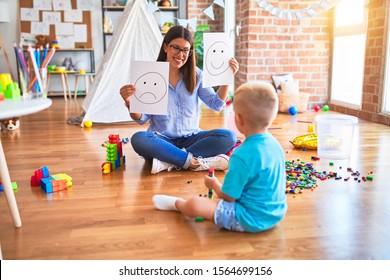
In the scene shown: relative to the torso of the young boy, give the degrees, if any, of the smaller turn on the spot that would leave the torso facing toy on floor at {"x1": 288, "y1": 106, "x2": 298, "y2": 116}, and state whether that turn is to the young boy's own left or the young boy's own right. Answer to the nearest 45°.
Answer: approximately 45° to the young boy's own right

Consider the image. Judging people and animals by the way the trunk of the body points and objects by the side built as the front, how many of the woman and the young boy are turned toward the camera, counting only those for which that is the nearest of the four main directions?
1

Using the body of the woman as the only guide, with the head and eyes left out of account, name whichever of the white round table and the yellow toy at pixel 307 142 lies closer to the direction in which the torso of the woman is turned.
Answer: the white round table

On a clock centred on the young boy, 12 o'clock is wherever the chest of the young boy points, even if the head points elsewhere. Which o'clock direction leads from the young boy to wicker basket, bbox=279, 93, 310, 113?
The wicker basket is roughly at 2 o'clock from the young boy.

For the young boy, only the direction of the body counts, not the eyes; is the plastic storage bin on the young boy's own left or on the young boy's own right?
on the young boy's own right

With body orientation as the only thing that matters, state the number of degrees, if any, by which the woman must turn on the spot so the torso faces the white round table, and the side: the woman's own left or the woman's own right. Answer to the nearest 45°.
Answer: approximately 45° to the woman's own right

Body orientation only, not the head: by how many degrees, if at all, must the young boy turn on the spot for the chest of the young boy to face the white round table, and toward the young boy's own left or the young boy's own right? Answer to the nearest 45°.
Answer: approximately 45° to the young boy's own left

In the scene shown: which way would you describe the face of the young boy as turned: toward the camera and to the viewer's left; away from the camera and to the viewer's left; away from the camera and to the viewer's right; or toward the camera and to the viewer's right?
away from the camera and to the viewer's left

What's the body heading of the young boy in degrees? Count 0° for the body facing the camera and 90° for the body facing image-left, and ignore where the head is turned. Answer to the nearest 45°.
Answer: approximately 135°

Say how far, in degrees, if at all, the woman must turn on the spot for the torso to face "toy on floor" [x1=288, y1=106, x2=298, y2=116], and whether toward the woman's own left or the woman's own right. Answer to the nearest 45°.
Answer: approximately 135° to the woman's own left

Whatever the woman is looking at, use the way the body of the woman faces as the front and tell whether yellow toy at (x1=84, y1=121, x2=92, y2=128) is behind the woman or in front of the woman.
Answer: behind

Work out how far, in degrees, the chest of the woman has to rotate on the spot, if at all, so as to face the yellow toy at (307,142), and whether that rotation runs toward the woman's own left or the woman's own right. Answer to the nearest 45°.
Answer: approximately 135° to the woman's own left

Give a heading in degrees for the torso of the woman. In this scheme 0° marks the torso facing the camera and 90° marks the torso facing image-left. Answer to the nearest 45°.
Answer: approximately 0°
